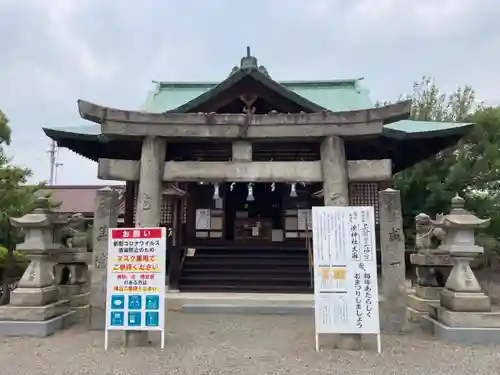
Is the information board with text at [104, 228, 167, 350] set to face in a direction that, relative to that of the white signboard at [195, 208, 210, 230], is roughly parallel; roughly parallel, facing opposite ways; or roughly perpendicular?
roughly parallel

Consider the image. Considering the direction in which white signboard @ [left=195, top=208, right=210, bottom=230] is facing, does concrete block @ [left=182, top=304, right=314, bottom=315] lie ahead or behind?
ahead

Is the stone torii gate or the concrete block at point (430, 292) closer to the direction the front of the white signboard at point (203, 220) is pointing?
the stone torii gate

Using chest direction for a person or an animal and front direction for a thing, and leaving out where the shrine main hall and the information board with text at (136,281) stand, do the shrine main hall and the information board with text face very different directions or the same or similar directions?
same or similar directions

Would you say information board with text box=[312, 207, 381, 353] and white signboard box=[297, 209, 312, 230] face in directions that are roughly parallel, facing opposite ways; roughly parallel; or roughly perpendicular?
roughly parallel

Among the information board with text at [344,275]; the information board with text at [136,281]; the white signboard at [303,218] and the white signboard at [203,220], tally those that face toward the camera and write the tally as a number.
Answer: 4

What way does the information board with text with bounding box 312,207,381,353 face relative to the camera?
toward the camera

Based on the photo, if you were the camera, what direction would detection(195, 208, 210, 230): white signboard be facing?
facing the viewer

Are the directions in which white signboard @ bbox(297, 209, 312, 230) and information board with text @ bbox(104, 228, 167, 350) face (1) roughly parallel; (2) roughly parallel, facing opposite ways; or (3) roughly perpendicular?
roughly parallel

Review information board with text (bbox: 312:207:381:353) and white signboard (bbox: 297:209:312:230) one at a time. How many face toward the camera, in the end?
2

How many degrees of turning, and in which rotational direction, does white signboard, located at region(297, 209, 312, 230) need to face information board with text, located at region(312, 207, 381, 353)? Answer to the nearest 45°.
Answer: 0° — it already faces it

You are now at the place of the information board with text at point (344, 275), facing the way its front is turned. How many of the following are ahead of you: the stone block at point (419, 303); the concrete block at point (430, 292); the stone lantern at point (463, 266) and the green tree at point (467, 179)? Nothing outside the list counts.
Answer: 0

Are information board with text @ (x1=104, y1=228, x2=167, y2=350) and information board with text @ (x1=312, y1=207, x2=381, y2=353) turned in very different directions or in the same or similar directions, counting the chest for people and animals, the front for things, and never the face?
same or similar directions

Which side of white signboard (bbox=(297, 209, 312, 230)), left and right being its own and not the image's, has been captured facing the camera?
front

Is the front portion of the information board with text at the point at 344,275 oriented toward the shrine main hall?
no

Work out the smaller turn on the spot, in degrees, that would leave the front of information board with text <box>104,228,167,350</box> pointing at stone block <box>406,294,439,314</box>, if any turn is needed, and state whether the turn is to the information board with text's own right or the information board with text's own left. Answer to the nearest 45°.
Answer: approximately 90° to the information board with text's own left

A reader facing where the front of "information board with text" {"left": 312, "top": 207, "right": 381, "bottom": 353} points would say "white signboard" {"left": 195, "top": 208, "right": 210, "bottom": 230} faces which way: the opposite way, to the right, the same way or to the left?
the same way

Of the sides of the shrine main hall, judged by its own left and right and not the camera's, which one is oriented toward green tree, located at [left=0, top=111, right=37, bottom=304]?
right

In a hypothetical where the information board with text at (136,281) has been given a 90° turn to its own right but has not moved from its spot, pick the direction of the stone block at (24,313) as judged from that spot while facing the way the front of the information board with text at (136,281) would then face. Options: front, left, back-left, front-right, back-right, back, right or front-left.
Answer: front-right
